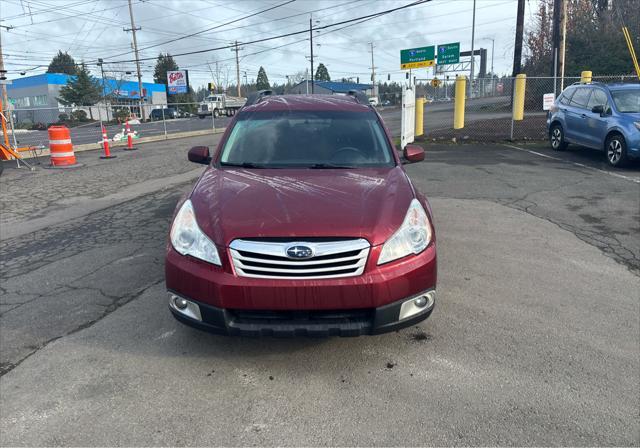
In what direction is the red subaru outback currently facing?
toward the camera

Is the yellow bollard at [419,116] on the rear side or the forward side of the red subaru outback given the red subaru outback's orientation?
on the rear side

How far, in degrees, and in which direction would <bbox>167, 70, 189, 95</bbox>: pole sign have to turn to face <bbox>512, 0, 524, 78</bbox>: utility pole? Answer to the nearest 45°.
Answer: approximately 45° to its left

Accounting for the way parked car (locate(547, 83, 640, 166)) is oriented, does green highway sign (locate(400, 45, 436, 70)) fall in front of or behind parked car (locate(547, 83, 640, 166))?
behind

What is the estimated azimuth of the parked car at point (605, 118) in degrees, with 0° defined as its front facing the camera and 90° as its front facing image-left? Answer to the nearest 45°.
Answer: approximately 315°

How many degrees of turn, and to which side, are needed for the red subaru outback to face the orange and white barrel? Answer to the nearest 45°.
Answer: approximately 135° to its right

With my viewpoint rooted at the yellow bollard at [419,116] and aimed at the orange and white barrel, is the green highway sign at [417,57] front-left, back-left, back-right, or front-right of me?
back-right

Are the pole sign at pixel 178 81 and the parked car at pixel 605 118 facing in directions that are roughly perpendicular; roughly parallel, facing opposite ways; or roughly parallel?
roughly parallel

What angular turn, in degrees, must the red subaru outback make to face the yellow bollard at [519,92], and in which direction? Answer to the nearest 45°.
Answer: approximately 135° to its left

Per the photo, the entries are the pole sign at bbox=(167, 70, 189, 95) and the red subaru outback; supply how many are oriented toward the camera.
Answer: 2

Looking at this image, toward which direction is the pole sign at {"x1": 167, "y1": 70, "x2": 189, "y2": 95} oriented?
toward the camera

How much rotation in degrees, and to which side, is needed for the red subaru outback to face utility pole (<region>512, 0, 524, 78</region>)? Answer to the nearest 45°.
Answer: approximately 135° to its left
